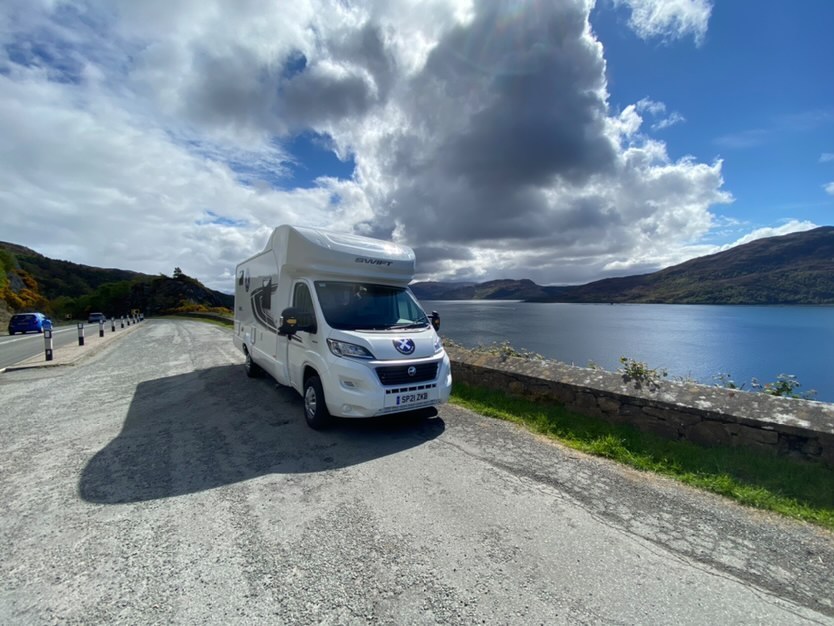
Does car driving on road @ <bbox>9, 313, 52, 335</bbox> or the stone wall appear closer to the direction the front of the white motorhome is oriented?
the stone wall

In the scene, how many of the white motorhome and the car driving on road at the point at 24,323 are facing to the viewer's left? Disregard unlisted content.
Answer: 0

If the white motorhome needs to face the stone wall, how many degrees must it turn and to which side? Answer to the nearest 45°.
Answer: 0° — it already faces it

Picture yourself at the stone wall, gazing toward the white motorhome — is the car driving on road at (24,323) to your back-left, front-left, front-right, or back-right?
front-right

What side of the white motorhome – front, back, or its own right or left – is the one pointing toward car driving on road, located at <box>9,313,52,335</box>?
back

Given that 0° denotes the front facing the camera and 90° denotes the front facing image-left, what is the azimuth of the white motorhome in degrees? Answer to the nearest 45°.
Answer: approximately 315°

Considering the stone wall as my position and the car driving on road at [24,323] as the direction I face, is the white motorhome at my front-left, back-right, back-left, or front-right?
front-left

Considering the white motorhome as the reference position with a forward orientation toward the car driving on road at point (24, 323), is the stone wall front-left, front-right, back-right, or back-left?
back-right
